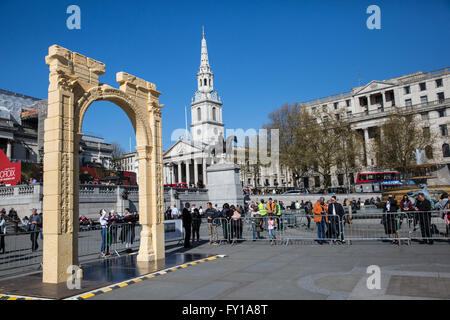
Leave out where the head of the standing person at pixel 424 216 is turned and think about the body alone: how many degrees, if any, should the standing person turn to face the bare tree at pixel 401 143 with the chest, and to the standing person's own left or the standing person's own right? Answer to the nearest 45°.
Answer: approximately 135° to the standing person's own right

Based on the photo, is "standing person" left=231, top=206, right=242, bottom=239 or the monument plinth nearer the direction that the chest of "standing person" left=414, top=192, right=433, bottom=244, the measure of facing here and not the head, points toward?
the standing person

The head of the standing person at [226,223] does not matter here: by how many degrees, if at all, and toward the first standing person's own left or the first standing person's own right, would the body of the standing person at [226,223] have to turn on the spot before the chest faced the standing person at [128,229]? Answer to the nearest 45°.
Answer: approximately 45° to the first standing person's own right

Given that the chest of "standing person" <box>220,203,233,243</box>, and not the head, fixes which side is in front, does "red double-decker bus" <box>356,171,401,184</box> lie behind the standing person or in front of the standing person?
behind

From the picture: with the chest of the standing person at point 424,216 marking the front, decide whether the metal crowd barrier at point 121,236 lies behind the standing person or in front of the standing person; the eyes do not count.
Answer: in front

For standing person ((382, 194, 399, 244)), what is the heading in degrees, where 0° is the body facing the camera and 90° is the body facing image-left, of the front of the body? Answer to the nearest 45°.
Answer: approximately 45°

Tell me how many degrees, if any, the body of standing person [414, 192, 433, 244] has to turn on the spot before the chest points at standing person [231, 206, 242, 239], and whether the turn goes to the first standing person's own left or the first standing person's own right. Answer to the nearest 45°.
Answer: approximately 45° to the first standing person's own right

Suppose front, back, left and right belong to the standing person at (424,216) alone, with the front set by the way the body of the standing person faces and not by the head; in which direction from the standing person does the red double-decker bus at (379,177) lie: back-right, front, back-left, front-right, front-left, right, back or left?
back-right

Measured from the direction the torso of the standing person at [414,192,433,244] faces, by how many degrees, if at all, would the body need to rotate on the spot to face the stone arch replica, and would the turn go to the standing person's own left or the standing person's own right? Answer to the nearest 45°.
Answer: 0° — they already face it

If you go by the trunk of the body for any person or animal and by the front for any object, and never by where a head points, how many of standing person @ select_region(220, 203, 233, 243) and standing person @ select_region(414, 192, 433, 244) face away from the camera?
0

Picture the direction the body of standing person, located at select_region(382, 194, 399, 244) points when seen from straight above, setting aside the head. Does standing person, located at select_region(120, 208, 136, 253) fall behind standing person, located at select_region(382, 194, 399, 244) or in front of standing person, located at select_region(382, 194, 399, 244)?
in front

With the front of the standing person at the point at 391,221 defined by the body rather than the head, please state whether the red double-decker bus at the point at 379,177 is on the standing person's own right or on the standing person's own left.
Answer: on the standing person's own right

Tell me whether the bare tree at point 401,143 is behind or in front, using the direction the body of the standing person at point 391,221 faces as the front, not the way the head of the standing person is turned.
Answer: behind

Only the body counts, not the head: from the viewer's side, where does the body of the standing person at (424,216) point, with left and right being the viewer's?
facing the viewer and to the left of the viewer
